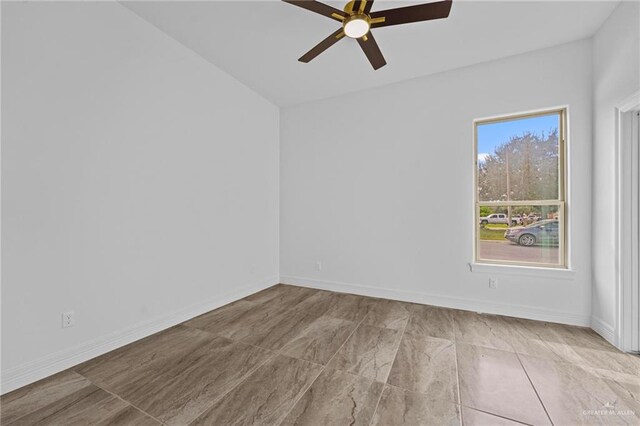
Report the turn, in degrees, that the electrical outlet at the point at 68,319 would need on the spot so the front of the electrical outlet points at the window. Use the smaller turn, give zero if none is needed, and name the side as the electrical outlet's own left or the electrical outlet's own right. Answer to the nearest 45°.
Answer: approximately 45° to the electrical outlet's own left

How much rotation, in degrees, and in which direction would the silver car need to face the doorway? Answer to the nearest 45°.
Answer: approximately 135° to its left

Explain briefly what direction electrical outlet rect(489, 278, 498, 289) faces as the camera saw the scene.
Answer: facing the viewer

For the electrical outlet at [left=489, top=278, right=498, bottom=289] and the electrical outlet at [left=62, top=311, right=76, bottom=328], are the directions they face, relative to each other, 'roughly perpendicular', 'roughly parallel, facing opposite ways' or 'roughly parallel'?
roughly perpendicular

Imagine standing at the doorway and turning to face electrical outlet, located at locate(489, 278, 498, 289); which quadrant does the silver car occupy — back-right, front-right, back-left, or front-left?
front-right

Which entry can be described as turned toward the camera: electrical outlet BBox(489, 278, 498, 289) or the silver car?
the electrical outlet

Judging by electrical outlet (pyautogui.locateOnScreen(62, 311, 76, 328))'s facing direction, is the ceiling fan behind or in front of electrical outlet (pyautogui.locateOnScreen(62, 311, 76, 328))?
in front

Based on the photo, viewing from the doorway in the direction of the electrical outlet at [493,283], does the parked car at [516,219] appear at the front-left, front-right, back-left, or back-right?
front-right

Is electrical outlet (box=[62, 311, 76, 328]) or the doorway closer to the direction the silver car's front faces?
the electrical outlet

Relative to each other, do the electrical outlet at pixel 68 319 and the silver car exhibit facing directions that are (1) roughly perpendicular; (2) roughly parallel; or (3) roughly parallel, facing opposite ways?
roughly parallel, facing opposite ways

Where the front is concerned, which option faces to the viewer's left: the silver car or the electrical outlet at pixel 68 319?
the silver car

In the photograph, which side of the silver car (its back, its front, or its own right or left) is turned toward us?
left
